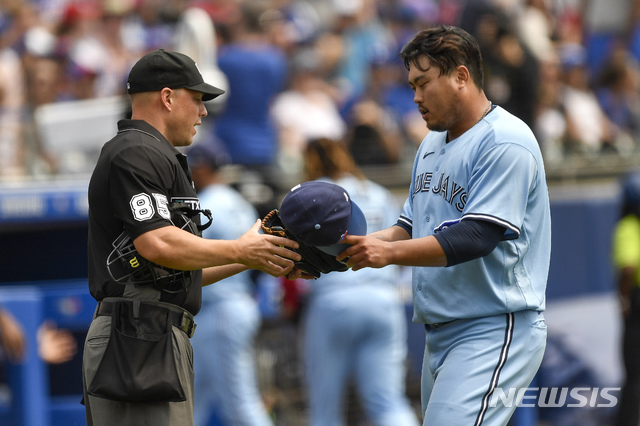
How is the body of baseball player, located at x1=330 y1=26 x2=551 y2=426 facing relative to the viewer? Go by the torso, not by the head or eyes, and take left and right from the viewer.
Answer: facing the viewer and to the left of the viewer

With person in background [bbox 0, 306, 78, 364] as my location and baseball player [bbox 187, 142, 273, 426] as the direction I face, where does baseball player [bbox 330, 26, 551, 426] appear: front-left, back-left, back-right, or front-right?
front-right

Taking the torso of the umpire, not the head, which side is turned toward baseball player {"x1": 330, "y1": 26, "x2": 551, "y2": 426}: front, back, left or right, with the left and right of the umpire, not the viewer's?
front

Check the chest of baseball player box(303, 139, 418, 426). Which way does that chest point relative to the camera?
away from the camera

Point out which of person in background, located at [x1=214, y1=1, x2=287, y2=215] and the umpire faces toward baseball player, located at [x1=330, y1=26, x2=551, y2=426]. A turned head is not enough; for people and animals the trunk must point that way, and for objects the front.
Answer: the umpire

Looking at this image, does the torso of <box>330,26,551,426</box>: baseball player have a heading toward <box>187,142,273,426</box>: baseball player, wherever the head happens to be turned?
no

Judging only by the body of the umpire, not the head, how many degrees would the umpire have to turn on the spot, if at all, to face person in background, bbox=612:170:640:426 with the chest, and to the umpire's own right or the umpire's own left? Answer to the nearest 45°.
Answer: approximately 45° to the umpire's own left

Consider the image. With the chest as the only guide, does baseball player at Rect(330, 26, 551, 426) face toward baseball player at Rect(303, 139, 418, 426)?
no

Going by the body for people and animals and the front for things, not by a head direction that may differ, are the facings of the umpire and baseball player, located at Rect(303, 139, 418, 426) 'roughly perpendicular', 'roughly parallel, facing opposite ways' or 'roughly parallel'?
roughly perpendicular

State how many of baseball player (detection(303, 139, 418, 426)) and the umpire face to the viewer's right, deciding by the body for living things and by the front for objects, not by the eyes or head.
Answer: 1

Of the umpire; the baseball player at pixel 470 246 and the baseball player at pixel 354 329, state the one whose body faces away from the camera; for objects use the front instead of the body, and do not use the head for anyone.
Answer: the baseball player at pixel 354 329

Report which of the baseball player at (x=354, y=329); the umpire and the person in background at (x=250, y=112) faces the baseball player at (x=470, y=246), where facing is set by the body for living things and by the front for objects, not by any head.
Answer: the umpire

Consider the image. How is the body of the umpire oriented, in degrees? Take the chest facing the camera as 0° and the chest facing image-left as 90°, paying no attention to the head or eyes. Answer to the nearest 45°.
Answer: approximately 270°
